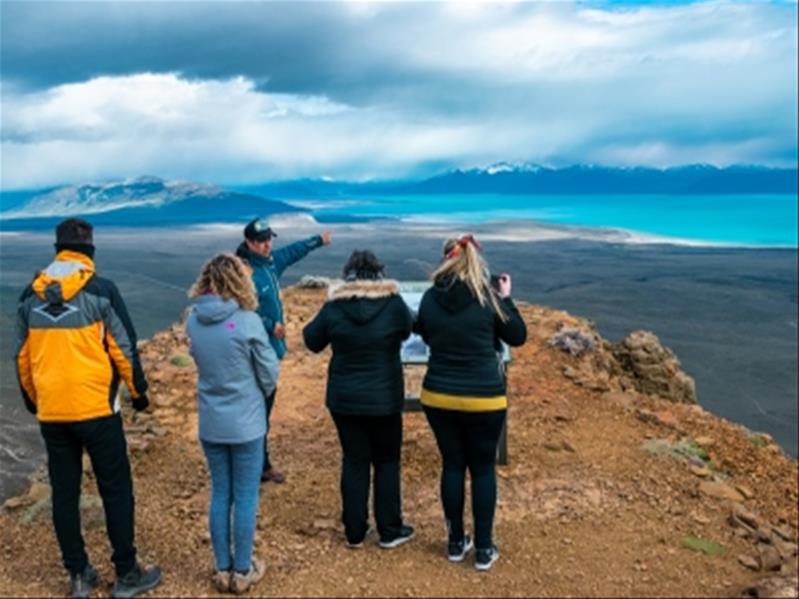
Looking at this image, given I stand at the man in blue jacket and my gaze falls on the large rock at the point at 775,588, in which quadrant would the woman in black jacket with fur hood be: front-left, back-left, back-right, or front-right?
front-right

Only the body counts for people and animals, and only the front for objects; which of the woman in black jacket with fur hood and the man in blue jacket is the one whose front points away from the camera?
the woman in black jacket with fur hood

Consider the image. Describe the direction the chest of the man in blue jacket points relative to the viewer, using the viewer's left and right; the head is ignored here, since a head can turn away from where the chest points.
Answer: facing the viewer and to the right of the viewer

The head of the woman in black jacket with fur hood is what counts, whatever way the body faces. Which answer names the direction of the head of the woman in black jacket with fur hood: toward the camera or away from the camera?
away from the camera

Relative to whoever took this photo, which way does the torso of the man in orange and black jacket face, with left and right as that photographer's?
facing away from the viewer and to the right of the viewer

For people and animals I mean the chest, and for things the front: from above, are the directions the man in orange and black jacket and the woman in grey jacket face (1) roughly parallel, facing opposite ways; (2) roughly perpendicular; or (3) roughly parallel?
roughly parallel

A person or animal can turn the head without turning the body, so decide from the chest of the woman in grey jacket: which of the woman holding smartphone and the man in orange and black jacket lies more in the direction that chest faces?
the woman holding smartphone

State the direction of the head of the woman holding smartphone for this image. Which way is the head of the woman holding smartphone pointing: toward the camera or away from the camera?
away from the camera

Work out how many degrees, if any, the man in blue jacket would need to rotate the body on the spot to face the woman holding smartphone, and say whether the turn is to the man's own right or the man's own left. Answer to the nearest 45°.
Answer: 0° — they already face them

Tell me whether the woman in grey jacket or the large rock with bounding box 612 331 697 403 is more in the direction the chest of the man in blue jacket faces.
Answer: the woman in grey jacket

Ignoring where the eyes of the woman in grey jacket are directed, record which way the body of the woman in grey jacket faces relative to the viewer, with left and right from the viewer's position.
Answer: facing away from the viewer and to the right of the viewer

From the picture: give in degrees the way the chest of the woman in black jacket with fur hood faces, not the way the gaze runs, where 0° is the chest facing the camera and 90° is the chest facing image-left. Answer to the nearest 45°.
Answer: approximately 180°

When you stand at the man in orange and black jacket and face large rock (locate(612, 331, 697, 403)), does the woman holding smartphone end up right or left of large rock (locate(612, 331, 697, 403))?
right

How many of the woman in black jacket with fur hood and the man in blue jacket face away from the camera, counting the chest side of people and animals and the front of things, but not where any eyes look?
1
